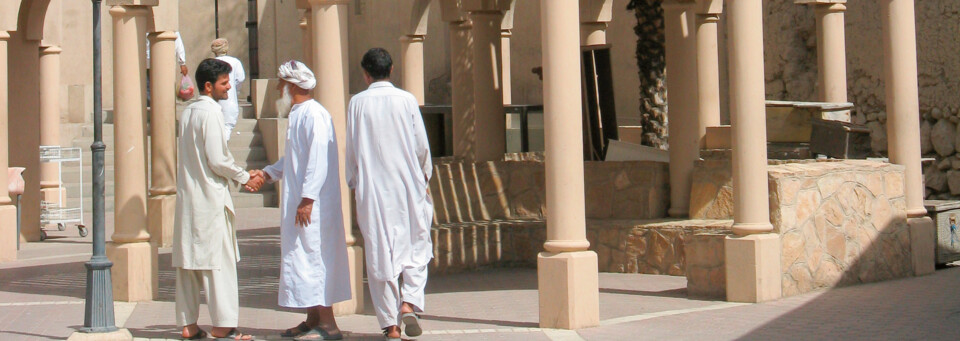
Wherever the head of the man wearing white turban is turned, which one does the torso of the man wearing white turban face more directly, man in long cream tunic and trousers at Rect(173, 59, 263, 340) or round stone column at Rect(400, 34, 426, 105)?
the man in long cream tunic and trousers

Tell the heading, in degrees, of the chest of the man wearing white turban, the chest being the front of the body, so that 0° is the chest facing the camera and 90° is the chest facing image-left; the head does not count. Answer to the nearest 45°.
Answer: approximately 90°

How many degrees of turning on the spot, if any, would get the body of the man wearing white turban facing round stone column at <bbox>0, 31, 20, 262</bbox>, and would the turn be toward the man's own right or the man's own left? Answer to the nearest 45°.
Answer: approximately 45° to the man's own right

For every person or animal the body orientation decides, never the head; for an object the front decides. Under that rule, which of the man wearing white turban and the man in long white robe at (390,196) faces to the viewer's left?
the man wearing white turban

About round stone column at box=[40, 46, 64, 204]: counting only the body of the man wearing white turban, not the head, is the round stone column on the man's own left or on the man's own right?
on the man's own right

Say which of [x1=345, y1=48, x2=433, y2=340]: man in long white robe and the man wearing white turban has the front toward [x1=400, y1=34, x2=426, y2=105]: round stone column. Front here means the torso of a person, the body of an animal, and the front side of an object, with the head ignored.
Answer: the man in long white robe

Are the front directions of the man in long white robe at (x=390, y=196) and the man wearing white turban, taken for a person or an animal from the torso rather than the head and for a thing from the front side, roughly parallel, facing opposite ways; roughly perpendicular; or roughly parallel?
roughly perpendicular

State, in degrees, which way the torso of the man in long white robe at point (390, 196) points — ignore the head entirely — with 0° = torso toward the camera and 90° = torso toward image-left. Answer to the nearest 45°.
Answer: approximately 180°

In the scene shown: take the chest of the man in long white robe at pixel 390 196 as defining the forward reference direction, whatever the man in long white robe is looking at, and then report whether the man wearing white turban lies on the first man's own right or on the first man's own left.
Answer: on the first man's own left

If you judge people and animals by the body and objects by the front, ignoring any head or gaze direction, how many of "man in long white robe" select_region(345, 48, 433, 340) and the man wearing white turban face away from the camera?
1

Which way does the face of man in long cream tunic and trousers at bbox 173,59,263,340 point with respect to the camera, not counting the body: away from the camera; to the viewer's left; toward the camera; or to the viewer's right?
to the viewer's right

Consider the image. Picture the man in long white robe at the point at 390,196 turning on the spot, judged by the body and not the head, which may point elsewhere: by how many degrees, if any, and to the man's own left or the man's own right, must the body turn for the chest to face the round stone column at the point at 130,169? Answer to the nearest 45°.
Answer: approximately 45° to the man's own left
